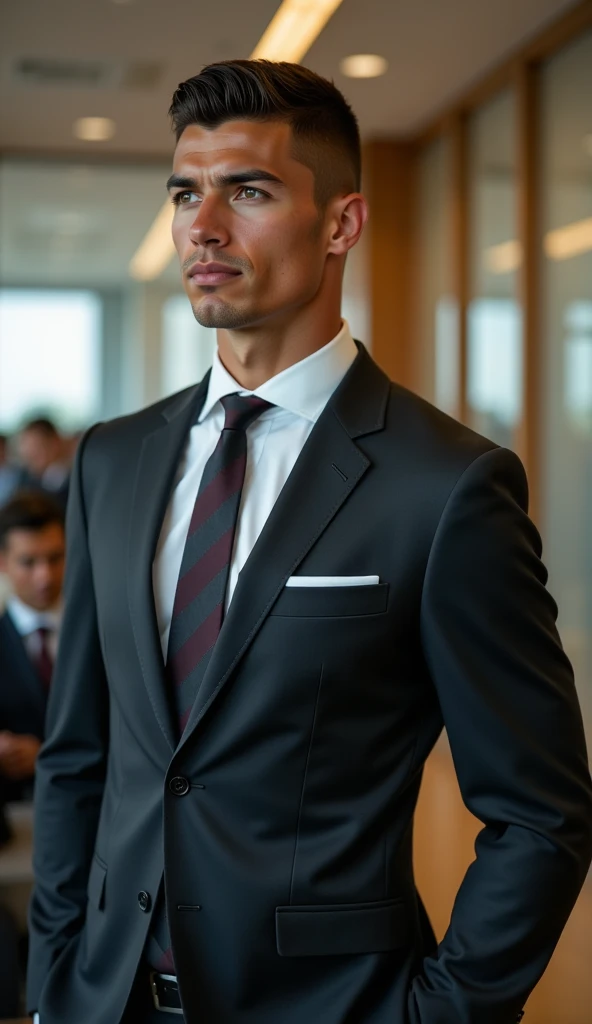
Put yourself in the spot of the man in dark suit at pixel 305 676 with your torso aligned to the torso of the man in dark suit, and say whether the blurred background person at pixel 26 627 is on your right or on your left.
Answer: on your right

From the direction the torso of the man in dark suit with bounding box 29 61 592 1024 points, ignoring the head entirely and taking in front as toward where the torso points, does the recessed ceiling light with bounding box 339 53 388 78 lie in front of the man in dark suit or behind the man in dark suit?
behind

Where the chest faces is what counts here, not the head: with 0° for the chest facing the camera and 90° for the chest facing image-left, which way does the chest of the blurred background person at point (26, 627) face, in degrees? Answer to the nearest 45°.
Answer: approximately 315°

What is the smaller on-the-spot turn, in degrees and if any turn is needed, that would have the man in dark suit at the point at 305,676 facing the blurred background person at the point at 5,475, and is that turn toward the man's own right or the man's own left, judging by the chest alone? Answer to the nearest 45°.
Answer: approximately 135° to the man's own right
